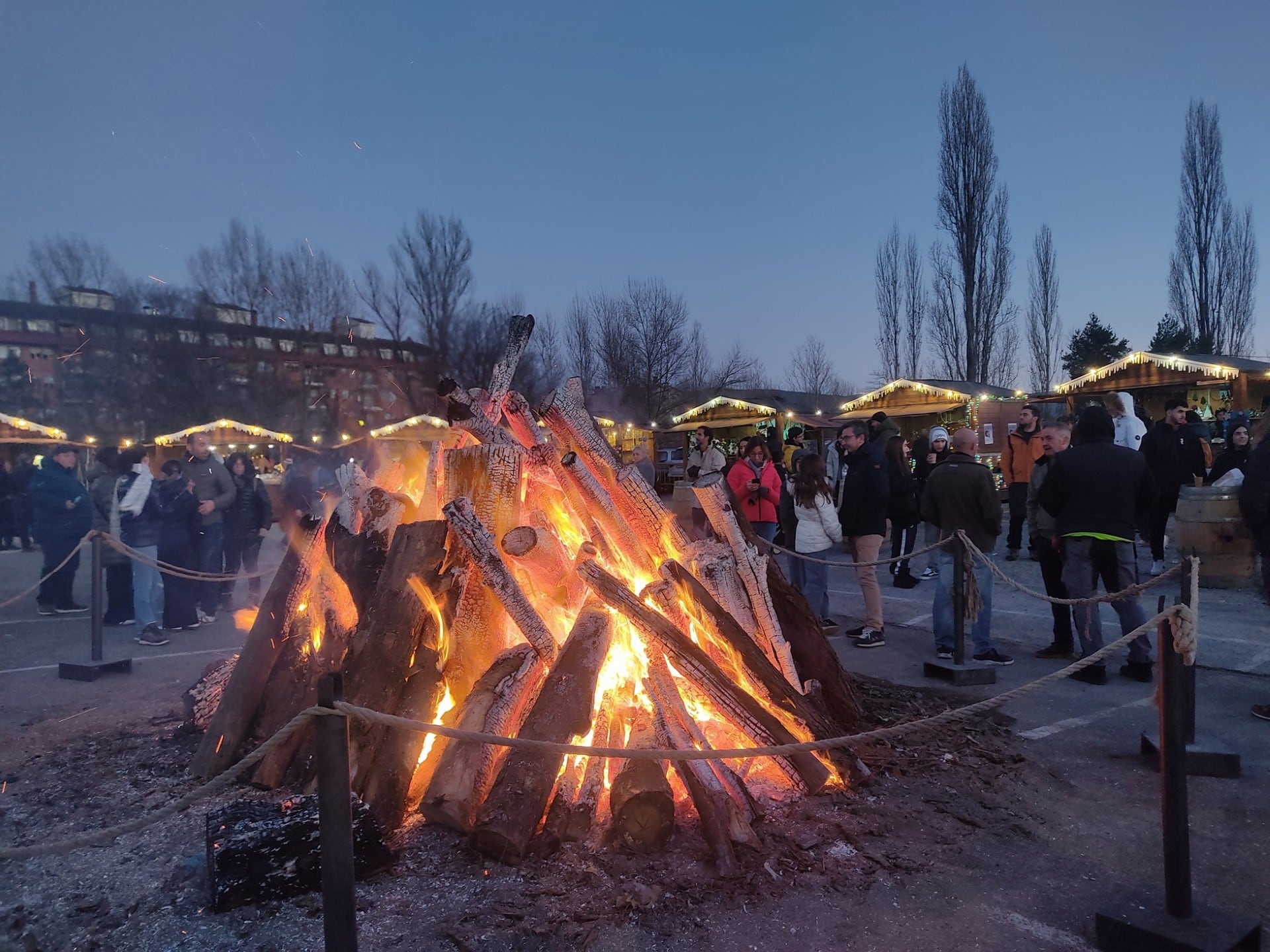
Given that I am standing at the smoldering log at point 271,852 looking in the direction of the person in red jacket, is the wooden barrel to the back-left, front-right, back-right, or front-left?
front-right

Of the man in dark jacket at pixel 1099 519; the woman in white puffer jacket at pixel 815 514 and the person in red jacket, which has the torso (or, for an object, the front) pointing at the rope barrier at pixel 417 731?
the person in red jacket

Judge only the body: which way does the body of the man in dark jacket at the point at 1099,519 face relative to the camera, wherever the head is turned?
away from the camera

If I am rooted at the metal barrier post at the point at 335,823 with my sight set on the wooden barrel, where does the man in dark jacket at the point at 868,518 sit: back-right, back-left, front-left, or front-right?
front-left

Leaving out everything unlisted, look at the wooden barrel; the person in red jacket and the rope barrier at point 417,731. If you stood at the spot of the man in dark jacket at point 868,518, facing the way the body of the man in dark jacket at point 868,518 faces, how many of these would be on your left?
1

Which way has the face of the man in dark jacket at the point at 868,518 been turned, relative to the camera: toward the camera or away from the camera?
toward the camera

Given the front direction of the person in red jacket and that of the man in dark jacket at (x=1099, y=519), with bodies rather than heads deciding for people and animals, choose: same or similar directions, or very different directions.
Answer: very different directions

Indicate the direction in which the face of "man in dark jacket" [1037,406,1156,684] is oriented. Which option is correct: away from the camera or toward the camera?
away from the camera

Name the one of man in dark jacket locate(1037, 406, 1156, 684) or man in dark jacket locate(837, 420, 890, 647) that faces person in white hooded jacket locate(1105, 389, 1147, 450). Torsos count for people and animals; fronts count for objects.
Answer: man in dark jacket locate(1037, 406, 1156, 684)

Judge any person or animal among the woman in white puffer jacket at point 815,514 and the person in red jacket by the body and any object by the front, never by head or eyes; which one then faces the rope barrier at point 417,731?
the person in red jacket

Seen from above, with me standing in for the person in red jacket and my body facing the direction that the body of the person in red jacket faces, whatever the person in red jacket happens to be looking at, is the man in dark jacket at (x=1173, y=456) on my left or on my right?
on my left

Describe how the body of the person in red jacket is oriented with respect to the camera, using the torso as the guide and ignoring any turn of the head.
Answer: toward the camera

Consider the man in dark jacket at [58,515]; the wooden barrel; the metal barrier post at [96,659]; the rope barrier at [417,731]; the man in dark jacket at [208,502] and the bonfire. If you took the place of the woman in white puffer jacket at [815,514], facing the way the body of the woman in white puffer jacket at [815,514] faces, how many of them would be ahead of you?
1

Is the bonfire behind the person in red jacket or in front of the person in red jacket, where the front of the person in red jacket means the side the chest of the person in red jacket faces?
in front
